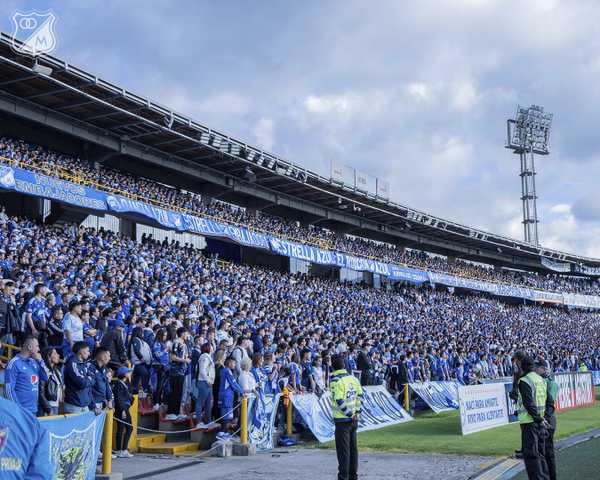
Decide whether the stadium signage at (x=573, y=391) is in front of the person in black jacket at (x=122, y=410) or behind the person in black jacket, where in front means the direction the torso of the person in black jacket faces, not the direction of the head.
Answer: in front

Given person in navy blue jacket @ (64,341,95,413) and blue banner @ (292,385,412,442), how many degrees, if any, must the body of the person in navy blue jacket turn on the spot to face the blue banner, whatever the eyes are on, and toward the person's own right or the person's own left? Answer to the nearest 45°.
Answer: approximately 90° to the person's own left

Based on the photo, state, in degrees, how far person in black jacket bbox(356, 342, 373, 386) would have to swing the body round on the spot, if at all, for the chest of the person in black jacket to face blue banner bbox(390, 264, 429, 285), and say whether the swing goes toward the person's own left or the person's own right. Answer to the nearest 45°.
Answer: approximately 90° to the person's own left

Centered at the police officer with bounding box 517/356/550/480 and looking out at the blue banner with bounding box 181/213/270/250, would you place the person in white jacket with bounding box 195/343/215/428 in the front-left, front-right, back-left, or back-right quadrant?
front-left

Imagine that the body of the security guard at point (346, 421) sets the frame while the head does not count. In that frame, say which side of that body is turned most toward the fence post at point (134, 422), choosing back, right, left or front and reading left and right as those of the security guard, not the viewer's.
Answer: front

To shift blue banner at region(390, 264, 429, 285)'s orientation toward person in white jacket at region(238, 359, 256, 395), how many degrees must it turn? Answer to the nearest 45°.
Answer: approximately 45° to its right

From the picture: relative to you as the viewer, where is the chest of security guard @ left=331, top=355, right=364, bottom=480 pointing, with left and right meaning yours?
facing away from the viewer and to the left of the viewer

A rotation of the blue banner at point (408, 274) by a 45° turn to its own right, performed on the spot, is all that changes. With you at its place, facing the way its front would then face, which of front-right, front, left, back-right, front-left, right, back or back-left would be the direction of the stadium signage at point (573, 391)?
front

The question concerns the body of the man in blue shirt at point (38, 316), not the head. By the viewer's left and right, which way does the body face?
facing the viewer and to the right of the viewer

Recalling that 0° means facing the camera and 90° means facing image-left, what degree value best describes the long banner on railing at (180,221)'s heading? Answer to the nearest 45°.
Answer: approximately 315°

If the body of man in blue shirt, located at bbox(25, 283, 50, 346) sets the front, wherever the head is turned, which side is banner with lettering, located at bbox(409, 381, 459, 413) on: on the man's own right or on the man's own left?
on the man's own left
